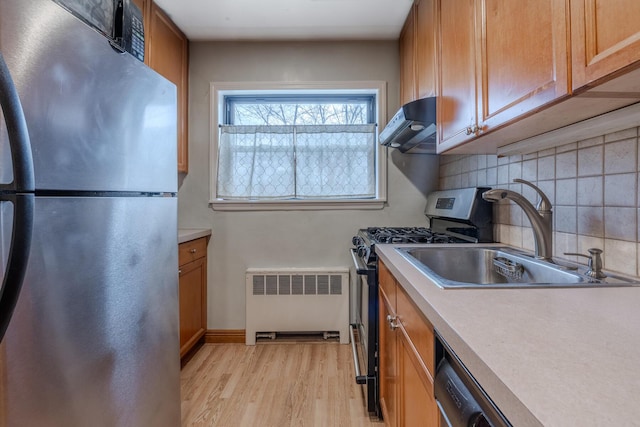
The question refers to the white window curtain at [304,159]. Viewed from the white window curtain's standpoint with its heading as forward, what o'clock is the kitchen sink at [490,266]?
The kitchen sink is roughly at 11 o'clock from the white window curtain.

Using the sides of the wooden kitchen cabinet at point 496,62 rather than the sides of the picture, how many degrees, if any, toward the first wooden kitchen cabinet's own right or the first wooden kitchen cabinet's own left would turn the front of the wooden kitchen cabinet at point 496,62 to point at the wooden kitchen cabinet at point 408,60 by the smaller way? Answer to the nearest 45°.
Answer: approximately 90° to the first wooden kitchen cabinet's own right

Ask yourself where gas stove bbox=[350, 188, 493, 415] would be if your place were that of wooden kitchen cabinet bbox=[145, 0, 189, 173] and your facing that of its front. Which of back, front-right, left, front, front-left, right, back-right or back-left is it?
front-right

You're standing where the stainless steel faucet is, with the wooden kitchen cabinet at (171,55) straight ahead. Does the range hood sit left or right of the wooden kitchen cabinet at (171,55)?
right

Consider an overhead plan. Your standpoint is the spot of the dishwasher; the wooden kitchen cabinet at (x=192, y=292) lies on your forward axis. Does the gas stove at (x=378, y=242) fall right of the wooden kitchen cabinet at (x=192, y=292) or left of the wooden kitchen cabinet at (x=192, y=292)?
right

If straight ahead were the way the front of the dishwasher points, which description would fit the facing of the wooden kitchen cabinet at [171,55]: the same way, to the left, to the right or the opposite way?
the opposite way

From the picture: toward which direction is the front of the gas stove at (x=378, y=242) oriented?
to the viewer's left

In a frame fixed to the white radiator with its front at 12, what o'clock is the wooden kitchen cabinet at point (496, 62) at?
The wooden kitchen cabinet is roughly at 11 o'clock from the white radiator.

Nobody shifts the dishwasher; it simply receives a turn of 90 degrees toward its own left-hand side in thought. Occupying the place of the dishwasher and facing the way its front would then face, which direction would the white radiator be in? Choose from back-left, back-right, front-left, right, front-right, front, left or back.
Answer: back

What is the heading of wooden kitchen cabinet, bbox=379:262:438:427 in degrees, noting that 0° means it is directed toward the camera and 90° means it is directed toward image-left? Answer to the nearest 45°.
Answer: approximately 90°

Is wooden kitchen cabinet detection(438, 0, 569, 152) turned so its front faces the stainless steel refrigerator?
yes

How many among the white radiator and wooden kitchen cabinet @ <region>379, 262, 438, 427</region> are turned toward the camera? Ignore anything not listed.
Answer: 1

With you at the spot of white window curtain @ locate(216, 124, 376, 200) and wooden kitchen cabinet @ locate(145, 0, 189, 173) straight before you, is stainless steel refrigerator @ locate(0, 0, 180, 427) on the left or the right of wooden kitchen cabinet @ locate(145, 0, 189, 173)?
left

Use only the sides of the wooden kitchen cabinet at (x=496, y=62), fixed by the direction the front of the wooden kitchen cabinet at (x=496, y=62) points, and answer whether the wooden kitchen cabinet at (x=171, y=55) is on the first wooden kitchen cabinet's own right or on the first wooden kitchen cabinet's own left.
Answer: on the first wooden kitchen cabinet's own right

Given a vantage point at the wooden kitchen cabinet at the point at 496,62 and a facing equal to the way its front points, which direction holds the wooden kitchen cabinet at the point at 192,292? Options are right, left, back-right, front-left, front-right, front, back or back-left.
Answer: front-right

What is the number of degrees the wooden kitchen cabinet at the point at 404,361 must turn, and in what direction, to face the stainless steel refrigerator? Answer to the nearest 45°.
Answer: approximately 45° to its left
